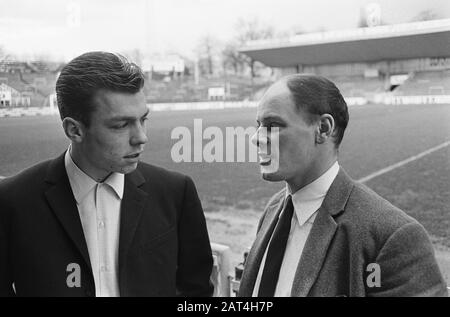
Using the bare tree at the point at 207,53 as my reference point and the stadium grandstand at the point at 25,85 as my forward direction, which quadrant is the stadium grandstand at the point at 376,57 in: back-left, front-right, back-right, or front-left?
back-left

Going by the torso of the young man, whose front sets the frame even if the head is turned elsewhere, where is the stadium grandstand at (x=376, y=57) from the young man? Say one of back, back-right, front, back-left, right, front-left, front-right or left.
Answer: back-left

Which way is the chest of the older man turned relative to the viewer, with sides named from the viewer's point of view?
facing the viewer and to the left of the viewer

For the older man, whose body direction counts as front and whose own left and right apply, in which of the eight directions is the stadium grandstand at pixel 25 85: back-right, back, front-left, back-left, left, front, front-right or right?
right

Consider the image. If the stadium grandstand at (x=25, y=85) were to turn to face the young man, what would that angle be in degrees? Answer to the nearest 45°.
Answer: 0° — it already faces them

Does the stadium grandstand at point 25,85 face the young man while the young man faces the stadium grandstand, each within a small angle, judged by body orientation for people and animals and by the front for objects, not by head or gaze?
no

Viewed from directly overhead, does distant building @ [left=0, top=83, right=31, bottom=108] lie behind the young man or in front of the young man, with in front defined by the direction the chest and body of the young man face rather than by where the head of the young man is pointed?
behind

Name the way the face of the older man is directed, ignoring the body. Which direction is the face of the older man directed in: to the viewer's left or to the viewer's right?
to the viewer's left

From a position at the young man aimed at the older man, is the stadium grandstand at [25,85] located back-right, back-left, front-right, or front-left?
back-left

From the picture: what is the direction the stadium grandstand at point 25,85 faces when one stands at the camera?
facing the viewer

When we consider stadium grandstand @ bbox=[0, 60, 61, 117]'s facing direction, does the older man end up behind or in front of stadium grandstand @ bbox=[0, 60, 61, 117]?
in front

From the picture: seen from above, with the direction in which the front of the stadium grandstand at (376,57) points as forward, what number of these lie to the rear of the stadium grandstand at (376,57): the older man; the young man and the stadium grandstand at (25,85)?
0

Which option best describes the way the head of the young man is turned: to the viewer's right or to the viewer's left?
to the viewer's right

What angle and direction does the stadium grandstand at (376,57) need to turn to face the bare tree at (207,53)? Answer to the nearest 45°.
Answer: approximately 45° to its right

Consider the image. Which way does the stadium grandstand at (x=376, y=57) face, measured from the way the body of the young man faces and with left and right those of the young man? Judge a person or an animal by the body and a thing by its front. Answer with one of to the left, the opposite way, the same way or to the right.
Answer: to the right
